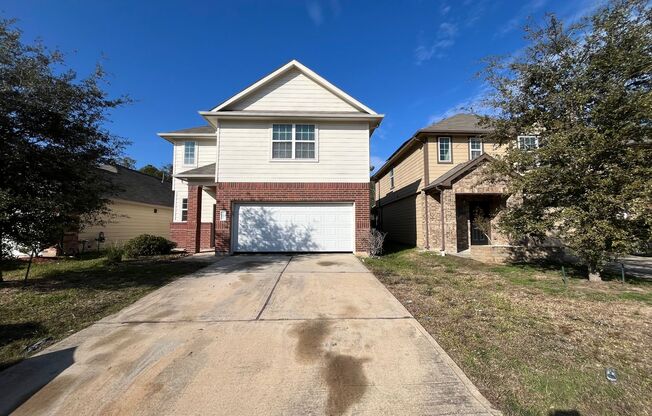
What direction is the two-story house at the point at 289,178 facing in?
toward the camera

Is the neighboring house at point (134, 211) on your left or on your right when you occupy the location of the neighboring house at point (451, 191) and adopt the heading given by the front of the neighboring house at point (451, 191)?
on your right

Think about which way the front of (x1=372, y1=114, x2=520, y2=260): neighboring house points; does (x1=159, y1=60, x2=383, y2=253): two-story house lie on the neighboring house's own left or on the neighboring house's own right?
on the neighboring house's own right

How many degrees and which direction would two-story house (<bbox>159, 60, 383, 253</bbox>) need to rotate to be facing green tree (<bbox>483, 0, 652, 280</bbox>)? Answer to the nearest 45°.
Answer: approximately 45° to its left

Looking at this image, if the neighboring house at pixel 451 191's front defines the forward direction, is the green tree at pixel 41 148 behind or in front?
in front

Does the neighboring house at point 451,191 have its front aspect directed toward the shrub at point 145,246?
no

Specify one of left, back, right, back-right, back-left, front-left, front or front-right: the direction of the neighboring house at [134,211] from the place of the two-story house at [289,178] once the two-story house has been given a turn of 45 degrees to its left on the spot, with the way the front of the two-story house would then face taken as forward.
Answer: back

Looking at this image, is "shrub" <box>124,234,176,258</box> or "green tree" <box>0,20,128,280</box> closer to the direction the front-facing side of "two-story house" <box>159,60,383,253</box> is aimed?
the green tree

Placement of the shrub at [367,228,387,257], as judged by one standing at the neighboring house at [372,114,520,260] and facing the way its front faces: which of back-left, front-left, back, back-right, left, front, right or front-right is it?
front-right

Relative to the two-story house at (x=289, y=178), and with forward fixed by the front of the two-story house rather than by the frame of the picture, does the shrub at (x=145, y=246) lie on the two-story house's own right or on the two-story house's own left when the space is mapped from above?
on the two-story house's own right

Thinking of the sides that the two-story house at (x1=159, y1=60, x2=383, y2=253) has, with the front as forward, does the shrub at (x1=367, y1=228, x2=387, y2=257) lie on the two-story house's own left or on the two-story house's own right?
on the two-story house's own left

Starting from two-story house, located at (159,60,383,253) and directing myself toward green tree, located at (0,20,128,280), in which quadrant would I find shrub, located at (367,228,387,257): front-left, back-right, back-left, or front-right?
back-left

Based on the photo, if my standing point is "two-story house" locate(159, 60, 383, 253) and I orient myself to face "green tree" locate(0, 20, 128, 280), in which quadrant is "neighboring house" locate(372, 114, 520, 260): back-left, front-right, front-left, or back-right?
back-left

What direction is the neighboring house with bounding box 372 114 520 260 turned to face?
toward the camera

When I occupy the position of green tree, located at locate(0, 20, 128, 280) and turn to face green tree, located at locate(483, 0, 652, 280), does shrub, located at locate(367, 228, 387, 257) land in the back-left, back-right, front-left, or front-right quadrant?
front-left

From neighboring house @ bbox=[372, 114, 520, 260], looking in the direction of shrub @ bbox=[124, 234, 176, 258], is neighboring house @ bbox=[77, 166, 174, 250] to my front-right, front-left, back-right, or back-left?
front-right

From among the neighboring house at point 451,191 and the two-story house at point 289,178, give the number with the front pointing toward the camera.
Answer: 2
